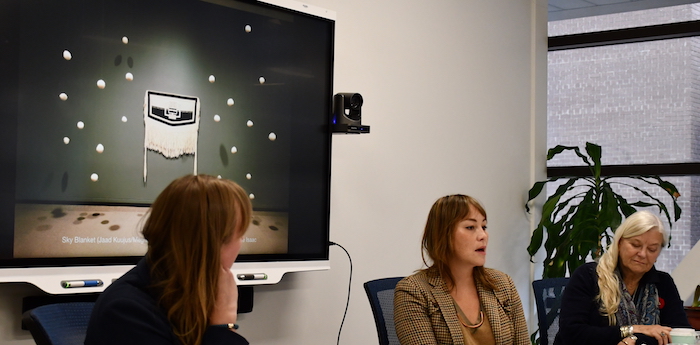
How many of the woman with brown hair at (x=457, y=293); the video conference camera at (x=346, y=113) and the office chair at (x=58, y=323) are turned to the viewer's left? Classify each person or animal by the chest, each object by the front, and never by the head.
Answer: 0

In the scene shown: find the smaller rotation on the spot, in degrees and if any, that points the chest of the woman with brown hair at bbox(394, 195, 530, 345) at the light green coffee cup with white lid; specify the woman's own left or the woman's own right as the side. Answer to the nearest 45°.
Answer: approximately 45° to the woman's own left

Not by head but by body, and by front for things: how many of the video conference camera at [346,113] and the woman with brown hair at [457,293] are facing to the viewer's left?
0

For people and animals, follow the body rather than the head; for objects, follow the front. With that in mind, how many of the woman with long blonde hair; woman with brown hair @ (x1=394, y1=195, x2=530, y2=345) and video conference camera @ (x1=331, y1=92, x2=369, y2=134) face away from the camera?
0

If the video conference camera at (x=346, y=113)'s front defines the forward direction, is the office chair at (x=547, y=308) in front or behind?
in front

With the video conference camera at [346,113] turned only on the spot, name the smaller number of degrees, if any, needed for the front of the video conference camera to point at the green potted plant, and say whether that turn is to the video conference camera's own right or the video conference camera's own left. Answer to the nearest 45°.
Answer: approximately 90° to the video conference camera's own left

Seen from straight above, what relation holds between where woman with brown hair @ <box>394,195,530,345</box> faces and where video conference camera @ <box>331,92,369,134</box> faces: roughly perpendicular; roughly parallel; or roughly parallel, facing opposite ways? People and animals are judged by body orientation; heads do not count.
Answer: roughly parallel

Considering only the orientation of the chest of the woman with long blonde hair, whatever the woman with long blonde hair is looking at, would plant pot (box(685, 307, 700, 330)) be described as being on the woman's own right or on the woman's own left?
on the woman's own left

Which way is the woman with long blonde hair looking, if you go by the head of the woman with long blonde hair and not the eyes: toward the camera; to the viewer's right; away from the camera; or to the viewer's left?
toward the camera

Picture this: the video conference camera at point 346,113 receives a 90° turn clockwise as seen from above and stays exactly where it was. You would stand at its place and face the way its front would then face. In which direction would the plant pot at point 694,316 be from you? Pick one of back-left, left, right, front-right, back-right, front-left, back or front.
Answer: back-left

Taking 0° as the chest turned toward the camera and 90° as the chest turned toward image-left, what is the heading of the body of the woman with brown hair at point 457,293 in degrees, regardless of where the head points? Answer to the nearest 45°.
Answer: approximately 315°

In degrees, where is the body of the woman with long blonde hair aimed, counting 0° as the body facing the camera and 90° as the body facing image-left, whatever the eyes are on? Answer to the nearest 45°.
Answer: approximately 315°

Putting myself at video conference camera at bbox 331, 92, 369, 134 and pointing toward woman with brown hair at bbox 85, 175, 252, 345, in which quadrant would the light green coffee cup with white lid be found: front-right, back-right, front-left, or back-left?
front-left

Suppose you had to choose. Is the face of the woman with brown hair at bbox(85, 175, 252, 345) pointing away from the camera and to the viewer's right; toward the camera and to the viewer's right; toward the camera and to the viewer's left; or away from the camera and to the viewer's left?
away from the camera and to the viewer's right

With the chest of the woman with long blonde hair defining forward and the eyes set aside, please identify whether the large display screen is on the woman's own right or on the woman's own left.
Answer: on the woman's own right

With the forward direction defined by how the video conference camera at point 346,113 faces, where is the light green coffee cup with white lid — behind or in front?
in front

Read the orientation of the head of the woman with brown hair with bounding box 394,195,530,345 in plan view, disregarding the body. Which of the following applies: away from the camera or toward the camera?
toward the camera
